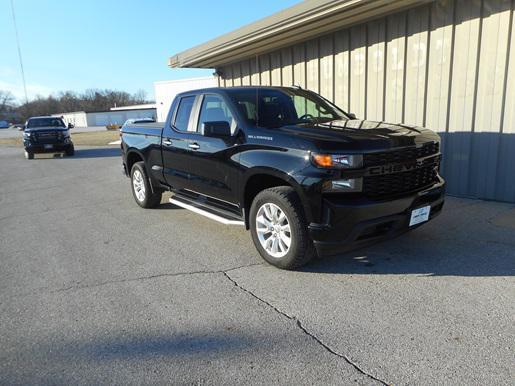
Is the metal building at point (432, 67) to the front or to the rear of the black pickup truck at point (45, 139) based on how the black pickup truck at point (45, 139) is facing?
to the front

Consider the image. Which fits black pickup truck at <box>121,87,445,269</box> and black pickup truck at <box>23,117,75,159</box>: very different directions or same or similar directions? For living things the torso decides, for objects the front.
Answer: same or similar directions

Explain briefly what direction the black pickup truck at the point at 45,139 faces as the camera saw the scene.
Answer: facing the viewer

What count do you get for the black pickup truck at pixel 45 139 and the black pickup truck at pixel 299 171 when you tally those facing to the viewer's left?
0

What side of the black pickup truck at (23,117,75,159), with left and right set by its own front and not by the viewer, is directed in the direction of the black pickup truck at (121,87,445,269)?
front

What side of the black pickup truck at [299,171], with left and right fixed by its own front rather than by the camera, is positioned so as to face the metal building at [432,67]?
left

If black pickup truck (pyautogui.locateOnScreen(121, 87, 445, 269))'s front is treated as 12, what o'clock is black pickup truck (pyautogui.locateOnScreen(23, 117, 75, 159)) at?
black pickup truck (pyautogui.locateOnScreen(23, 117, 75, 159)) is roughly at 6 o'clock from black pickup truck (pyautogui.locateOnScreen(121, 87, 445, 269)).
